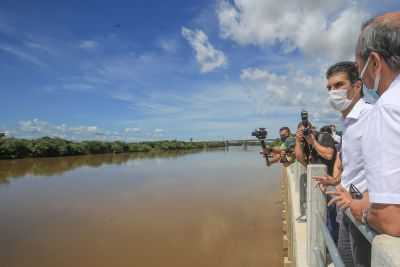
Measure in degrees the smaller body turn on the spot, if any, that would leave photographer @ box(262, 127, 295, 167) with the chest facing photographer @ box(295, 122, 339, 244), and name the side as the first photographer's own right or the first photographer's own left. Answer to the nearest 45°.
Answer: approximately 45° to the first photographer's own left

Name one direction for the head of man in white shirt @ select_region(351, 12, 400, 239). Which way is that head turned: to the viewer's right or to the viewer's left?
to the viewer's left

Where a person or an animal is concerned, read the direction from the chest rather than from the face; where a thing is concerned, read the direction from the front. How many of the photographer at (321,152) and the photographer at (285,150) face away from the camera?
0

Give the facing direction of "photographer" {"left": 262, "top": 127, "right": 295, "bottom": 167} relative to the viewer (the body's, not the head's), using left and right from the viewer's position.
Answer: facing the viewer and to the left of the viewer

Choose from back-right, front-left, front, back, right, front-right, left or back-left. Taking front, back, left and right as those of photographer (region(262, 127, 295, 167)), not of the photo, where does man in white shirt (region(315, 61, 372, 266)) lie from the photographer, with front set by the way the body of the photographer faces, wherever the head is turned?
front-left

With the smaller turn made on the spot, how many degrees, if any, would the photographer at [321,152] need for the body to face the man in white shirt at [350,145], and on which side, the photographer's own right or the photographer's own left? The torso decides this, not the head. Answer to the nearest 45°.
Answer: approximately 45° to the photographer's own left

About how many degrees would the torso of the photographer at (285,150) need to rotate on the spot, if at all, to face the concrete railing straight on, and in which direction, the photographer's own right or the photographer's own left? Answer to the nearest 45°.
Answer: approximately 45° to the photographer's own left

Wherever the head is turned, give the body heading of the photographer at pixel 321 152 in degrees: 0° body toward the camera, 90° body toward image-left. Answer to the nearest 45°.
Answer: approximately 45°
